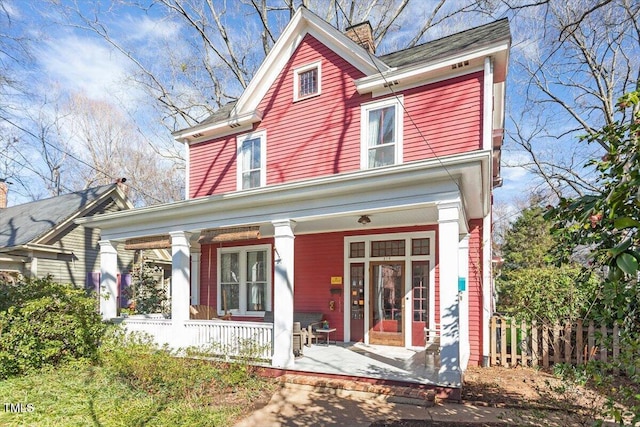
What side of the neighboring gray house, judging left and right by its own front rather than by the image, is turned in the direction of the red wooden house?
left

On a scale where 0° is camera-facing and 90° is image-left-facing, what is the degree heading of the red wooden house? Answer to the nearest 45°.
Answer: approximately 45°

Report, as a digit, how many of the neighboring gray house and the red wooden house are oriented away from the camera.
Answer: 0

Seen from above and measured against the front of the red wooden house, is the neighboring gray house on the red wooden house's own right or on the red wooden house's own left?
on the red wooden house's own right

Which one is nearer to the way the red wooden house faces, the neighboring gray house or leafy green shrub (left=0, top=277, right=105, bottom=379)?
the leafy green shrub

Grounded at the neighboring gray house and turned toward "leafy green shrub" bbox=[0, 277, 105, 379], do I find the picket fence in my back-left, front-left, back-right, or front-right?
front-left

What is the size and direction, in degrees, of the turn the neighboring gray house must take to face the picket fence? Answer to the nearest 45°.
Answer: approximately 90° to its left

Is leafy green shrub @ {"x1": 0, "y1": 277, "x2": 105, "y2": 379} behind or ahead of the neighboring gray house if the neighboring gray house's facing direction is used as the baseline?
ahead

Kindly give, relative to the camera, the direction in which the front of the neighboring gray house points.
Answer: facing the viewer and to the left of the viewer
